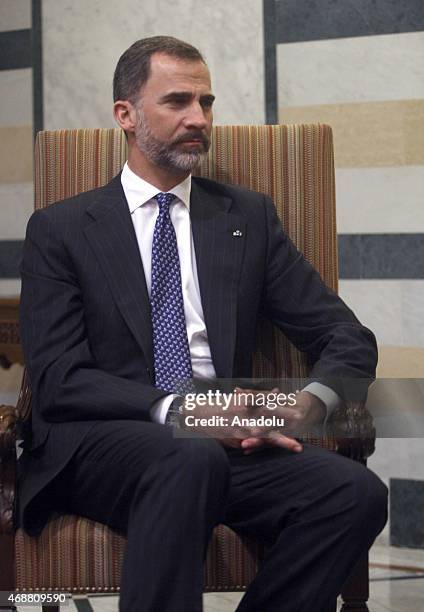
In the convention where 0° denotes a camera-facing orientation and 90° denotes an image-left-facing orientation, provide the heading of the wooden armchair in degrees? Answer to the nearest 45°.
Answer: approximately 0°
